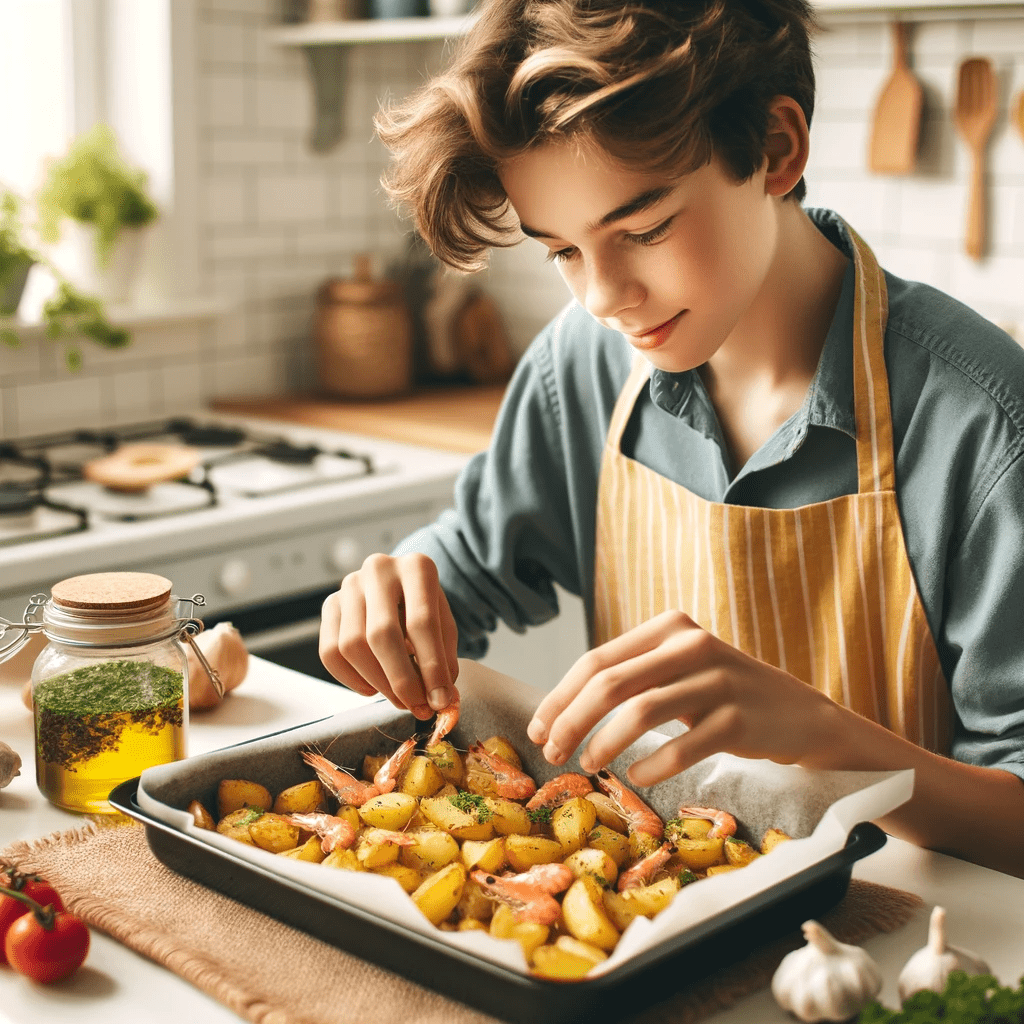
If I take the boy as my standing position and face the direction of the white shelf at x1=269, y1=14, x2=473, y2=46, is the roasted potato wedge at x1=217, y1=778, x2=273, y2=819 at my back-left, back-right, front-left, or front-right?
back-left

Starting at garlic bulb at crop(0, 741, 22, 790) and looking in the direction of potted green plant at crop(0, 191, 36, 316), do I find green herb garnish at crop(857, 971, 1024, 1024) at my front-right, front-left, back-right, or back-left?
back-right

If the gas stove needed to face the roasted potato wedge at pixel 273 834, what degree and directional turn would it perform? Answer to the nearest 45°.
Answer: approximately 45° to its right

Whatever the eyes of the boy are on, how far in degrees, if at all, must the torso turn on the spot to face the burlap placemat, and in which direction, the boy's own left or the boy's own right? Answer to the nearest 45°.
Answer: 0° — they already face it

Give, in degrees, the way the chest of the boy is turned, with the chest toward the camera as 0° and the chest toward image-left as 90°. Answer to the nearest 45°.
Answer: approximately 45°

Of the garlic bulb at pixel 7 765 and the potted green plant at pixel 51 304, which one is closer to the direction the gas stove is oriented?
the garlic bulb
